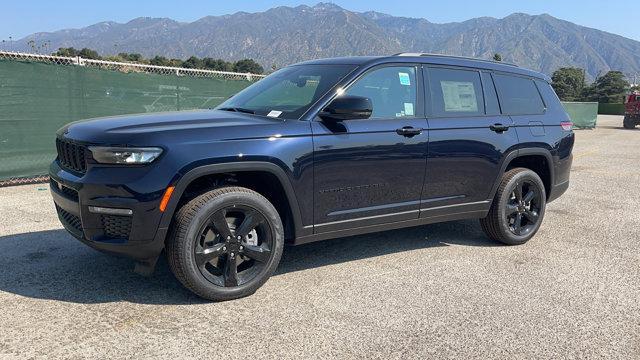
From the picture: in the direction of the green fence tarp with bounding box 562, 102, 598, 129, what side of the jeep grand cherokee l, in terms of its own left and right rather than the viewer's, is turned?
back

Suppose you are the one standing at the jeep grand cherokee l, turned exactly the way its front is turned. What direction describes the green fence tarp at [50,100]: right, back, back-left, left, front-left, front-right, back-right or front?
right

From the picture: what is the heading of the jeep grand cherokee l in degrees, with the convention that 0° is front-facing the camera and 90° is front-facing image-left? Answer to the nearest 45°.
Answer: approximately 45°
